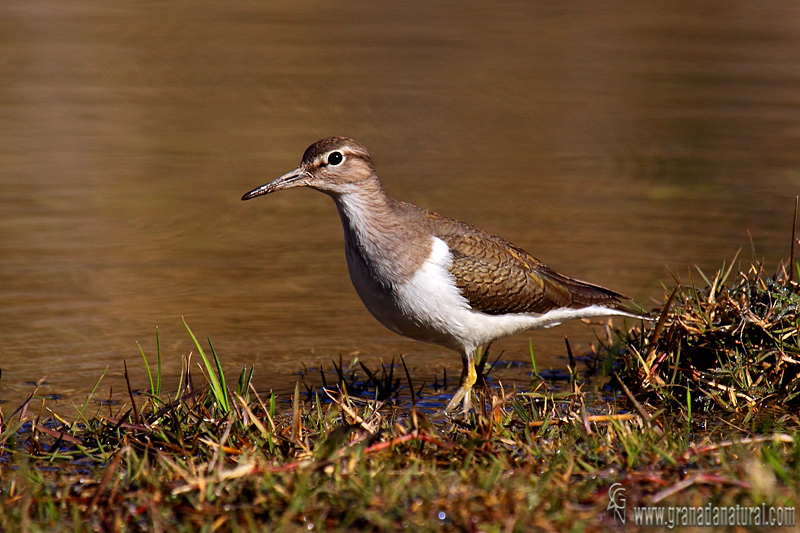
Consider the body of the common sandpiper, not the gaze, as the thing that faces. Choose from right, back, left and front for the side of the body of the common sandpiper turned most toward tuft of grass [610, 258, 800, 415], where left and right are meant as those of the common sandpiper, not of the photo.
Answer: back

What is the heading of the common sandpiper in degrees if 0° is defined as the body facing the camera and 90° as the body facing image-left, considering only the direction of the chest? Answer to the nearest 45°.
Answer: approximately 90°
